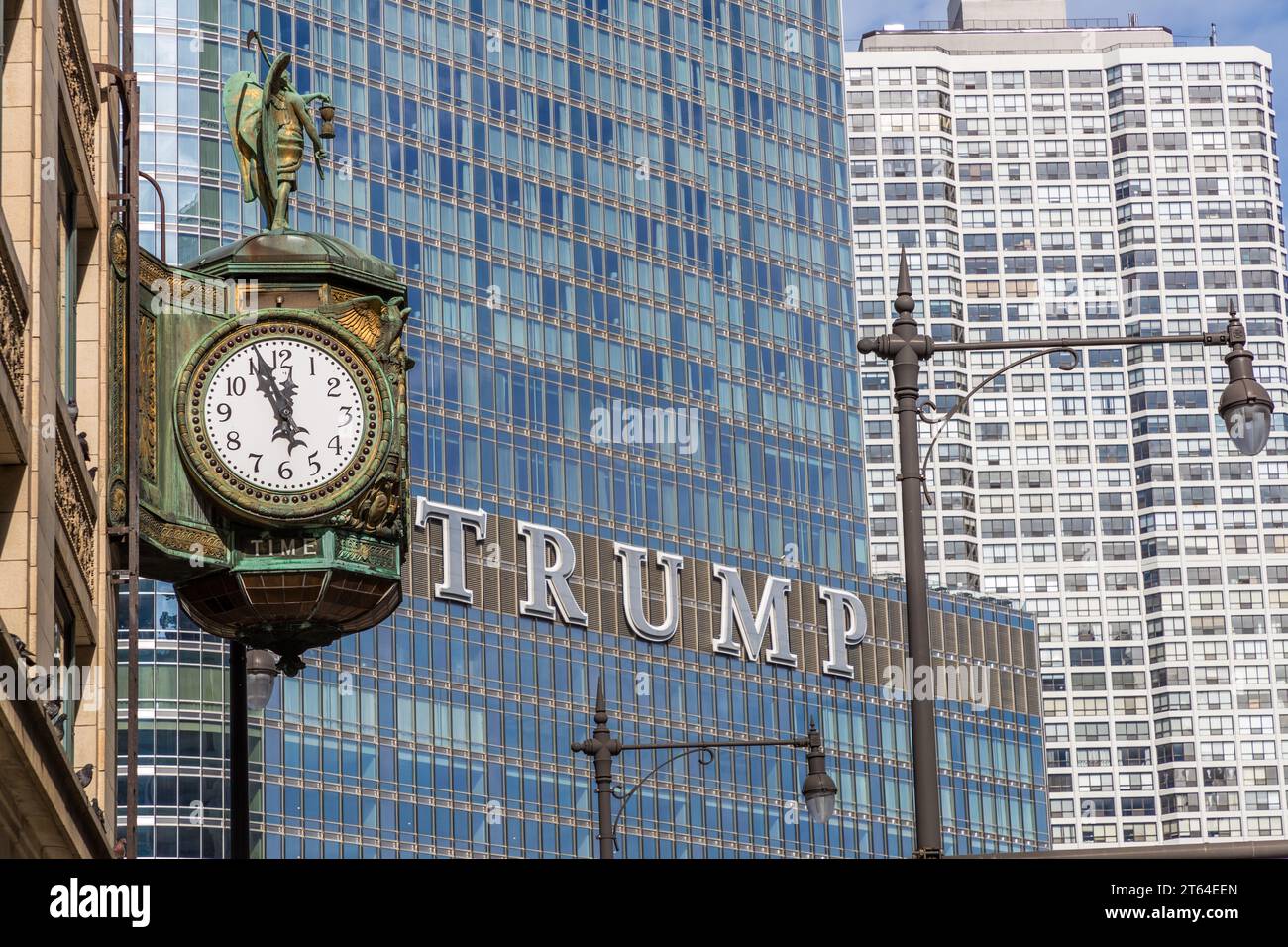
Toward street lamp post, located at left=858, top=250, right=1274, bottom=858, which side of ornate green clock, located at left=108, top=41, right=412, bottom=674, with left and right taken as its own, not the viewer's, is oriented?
left

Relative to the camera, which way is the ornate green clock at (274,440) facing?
toward the camera

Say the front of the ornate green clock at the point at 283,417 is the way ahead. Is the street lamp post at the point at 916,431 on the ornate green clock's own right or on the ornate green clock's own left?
on the ornate green clock's own left
